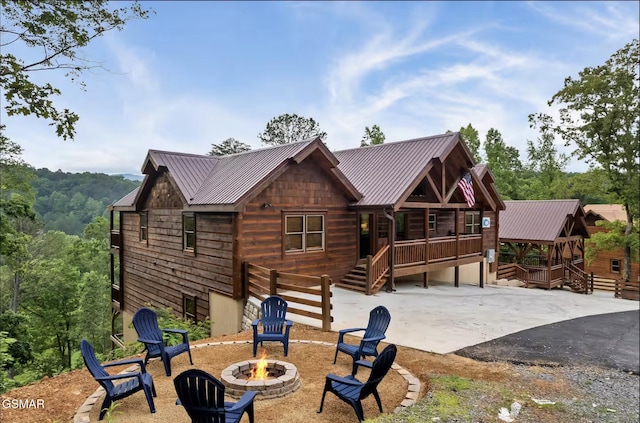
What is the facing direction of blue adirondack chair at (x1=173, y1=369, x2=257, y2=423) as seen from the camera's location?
facing away from the viewer and to the right of the viewer

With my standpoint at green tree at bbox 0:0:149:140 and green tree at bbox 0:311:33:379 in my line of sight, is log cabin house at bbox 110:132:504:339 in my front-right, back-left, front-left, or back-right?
front-right

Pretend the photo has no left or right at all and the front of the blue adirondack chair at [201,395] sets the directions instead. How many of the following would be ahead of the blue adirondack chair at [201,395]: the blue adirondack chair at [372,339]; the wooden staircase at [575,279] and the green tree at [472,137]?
3

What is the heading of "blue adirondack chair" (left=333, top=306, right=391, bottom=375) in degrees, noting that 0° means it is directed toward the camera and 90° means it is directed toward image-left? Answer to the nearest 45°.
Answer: approximately 45°

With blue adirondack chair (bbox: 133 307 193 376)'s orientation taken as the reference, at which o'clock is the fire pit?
The fire pit is roughly at 12 o'clock from the blue adirondack chair.

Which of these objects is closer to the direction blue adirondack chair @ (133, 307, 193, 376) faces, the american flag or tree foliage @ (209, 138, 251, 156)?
the american flag

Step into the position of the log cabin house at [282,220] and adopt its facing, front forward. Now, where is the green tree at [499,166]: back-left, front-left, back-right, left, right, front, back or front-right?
left

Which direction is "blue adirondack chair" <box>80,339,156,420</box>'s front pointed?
to the viewer's right

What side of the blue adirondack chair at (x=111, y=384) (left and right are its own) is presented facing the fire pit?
front

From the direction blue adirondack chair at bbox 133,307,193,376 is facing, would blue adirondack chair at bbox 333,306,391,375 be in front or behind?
in front

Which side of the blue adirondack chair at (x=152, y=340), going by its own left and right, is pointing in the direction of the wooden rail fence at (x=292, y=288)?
left

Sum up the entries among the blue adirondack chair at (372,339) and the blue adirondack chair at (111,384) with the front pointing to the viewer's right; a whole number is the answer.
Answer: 1

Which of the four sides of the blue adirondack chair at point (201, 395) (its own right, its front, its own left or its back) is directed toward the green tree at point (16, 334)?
left

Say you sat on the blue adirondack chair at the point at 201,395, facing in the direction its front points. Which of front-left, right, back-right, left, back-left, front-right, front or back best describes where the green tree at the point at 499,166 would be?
front

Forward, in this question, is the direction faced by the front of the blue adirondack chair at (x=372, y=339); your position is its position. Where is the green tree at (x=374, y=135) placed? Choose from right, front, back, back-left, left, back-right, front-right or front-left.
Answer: back-right

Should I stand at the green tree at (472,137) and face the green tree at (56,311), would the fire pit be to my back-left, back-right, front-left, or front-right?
front-left

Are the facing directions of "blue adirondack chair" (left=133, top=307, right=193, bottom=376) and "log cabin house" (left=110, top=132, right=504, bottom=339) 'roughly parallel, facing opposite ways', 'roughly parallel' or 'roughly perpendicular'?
roughly parallel

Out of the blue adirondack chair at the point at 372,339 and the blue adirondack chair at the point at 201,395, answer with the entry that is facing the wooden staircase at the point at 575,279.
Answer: the blue adirondack chair at the point at 201,395

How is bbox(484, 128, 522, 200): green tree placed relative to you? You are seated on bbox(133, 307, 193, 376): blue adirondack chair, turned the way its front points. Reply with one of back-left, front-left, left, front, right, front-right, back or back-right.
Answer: left
